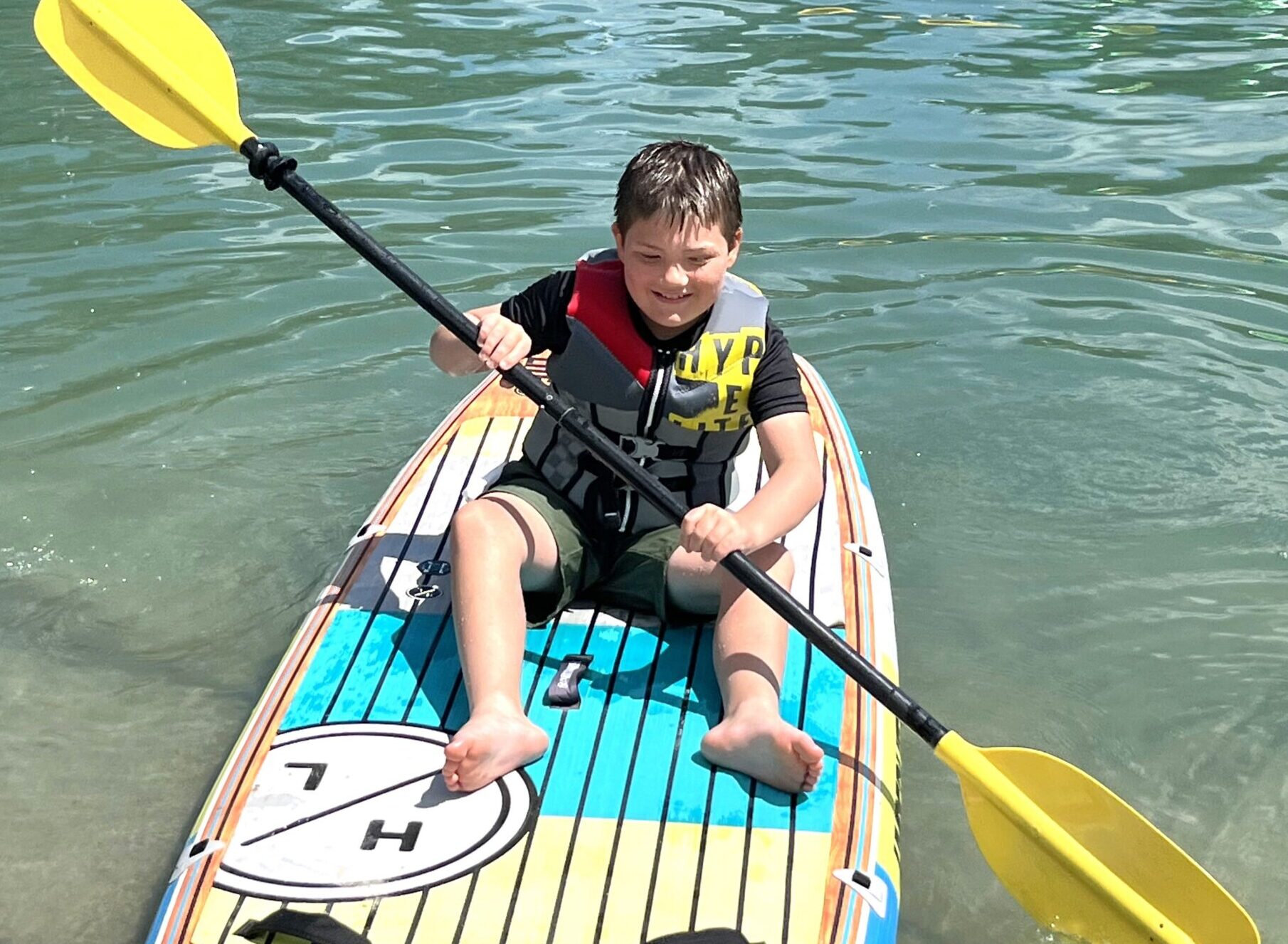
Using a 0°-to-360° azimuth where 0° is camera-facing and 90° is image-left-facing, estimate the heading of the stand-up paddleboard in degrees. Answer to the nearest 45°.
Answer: approximately 0°
